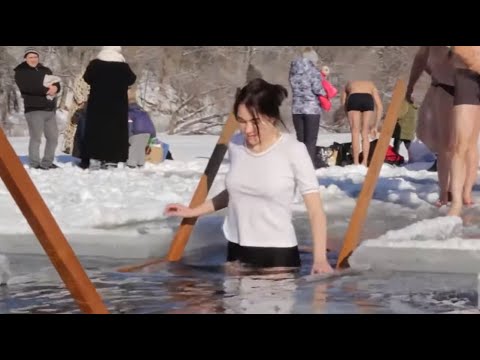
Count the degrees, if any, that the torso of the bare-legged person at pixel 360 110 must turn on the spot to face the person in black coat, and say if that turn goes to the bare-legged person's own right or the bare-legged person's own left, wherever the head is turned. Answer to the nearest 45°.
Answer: approximately 135° to the bare-legged person's own left

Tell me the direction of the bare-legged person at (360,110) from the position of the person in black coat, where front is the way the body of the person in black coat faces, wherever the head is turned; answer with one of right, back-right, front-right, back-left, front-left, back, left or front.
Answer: right

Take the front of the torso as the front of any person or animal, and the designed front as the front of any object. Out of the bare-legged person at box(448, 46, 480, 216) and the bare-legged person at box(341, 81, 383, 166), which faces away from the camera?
the bare-legged person at box(341, 81, 383, 166)

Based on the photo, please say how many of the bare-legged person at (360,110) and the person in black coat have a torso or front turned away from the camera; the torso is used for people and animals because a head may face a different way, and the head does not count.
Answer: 2

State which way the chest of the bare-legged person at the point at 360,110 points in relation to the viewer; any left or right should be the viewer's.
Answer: facing away from the viewer

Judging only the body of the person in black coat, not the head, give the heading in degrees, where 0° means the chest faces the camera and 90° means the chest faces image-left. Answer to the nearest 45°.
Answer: approximately 180°

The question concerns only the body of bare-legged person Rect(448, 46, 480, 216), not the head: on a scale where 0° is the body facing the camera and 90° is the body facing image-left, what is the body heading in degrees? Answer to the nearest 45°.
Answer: approximately 45°

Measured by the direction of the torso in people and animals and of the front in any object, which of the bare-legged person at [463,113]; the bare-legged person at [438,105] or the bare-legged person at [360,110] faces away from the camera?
the bare-legged person at [360,110]

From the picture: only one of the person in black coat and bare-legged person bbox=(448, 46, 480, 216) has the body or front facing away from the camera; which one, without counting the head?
the person in black coat

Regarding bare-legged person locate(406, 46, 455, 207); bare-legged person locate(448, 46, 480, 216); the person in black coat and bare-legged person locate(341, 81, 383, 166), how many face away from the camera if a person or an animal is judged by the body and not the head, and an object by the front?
2

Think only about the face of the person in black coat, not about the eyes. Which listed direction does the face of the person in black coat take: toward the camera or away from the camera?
away from the camera

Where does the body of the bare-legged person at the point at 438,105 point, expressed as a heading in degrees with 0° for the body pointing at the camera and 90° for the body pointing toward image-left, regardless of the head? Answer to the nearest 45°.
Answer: approximately 45°
